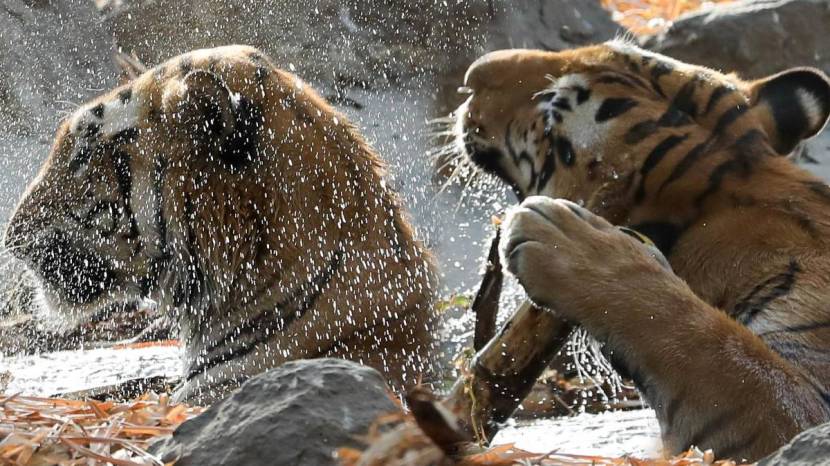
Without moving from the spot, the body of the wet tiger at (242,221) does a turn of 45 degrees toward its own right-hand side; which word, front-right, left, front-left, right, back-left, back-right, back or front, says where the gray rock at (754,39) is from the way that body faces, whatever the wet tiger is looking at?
right

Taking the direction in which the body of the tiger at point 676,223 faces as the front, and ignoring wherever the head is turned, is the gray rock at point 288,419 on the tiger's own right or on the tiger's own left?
on the tiger's own left

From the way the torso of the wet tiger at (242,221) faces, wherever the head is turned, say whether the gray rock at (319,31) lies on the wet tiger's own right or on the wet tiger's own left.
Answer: on the wet tiger's own right

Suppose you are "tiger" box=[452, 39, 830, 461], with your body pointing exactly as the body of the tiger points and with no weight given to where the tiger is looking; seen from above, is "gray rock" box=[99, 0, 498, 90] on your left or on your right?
on your right

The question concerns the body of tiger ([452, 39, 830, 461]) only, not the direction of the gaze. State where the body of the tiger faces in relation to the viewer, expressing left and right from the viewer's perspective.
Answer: facing to the left of the viewer

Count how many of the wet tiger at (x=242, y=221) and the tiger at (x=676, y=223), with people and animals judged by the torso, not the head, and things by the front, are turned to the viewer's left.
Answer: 2

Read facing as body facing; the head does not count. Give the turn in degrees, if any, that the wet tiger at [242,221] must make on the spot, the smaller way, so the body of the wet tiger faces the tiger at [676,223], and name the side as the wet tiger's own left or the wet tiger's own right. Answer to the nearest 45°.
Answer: approximately 135° to the wet tiger's own left

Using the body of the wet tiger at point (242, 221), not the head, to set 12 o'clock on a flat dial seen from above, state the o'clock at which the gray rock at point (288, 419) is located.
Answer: The gray rock is roughly at 9 o'clock from the wet tiger.

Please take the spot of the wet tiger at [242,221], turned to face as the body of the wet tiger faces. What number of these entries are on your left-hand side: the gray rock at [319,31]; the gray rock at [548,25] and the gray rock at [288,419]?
1

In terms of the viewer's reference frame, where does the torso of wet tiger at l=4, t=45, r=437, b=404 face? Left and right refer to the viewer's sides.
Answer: facing to the left of the viewer

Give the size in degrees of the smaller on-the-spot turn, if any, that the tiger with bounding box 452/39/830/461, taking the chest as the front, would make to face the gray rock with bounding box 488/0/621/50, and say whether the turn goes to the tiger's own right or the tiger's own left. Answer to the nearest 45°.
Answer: approximately 90° to the tiger's own right
